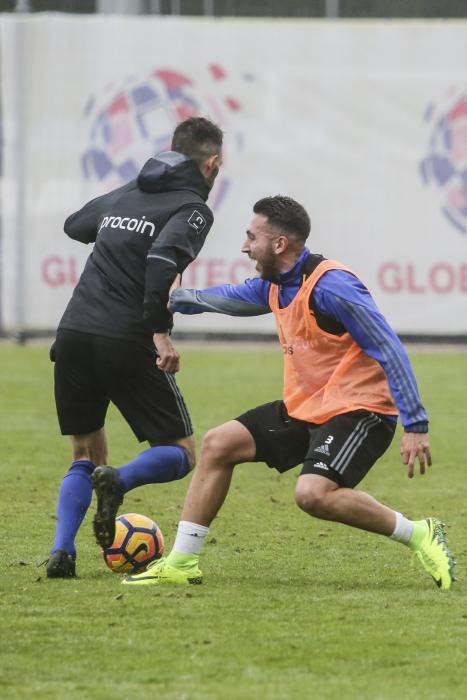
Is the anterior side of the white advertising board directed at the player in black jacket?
yes

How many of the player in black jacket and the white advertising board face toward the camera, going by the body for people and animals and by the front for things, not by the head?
1

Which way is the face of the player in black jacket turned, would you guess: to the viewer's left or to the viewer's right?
to the viewer's right

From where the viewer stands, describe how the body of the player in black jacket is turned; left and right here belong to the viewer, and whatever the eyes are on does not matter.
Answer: facing away from the viewer and to the right of the viewer

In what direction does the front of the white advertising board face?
toward the camera

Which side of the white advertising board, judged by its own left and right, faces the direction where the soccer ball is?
front

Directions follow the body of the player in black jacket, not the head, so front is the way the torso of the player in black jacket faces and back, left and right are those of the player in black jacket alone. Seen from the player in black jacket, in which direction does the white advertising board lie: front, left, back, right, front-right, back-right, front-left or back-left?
front-left
